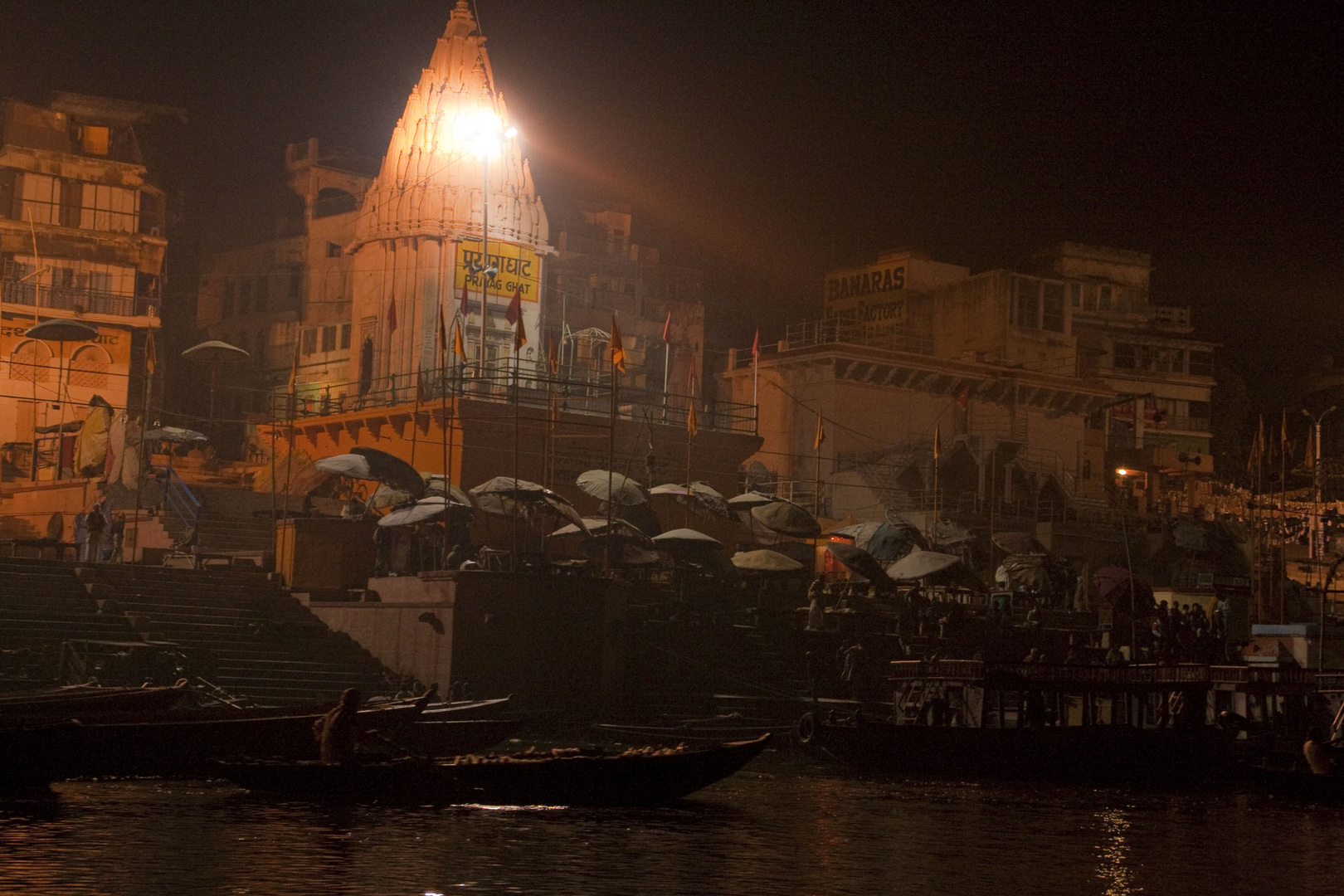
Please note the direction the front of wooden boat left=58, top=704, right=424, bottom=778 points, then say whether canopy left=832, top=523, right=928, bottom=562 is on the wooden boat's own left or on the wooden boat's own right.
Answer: on the wooden boat's own left

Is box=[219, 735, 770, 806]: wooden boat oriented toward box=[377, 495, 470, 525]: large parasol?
no

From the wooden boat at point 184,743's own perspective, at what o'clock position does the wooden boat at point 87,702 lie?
the wooden boat at point 87,702 is roughly at 8 o'clock from the wooden boat at point 184,743.

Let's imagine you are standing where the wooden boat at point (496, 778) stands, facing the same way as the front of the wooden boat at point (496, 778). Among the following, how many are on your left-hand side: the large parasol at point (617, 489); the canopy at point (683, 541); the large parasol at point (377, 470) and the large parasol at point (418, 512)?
4

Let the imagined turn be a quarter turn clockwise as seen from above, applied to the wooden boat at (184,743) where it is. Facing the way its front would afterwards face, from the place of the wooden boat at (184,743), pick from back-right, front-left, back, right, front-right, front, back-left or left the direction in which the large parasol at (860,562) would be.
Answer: back-left

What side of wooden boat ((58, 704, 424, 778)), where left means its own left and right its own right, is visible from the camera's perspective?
right

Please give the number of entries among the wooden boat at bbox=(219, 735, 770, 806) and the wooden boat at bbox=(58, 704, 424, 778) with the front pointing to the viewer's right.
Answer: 2

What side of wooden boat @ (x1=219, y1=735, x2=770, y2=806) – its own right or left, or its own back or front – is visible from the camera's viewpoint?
right

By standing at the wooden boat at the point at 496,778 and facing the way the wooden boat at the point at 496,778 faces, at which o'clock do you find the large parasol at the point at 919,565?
The large parasol is roughly at 10 o'clock from the wooden boat.

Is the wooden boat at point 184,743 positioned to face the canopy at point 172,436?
no

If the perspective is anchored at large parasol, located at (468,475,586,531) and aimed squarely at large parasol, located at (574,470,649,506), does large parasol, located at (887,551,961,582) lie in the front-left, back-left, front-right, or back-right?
front-right

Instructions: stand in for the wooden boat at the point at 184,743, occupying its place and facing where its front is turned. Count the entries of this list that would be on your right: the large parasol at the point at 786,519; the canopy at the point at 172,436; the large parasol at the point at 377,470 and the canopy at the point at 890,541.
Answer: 0

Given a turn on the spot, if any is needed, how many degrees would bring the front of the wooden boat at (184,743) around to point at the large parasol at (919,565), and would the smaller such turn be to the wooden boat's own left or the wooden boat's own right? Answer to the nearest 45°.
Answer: approximately 45° to the wooden boat's own left

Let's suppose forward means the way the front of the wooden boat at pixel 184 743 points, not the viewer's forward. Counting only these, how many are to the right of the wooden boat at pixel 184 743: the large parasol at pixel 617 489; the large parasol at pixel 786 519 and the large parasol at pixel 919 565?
0

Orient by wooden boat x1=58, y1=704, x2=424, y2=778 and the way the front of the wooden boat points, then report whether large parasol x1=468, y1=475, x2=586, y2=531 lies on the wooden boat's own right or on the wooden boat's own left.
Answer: on the wooden boat's own left

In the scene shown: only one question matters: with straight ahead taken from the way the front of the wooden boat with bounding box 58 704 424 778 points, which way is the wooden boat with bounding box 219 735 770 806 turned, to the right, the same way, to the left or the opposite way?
the same way

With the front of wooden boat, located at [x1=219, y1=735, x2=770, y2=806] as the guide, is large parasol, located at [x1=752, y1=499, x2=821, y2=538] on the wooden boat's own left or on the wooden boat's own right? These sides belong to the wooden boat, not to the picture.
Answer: on the wooden boat's own left

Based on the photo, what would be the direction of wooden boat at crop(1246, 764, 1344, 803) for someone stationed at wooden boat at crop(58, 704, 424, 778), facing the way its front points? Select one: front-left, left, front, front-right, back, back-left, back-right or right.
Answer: front
